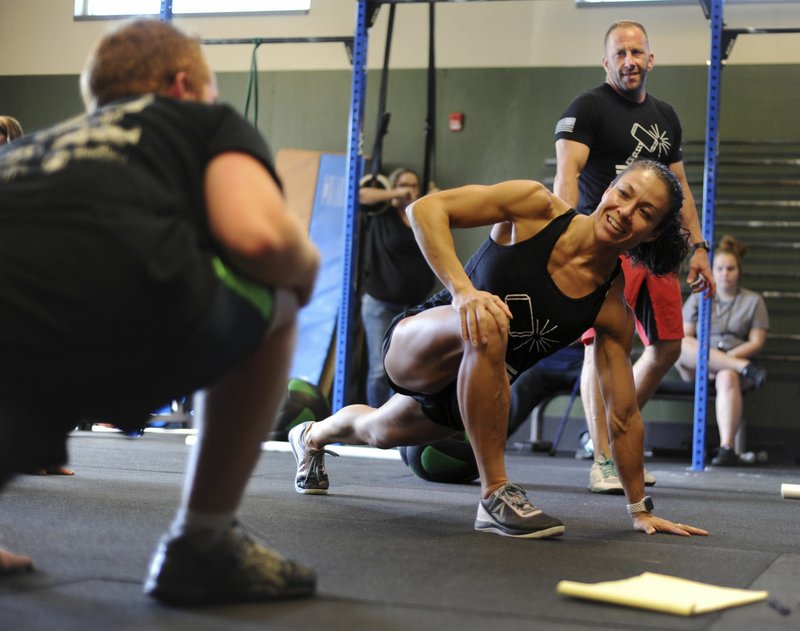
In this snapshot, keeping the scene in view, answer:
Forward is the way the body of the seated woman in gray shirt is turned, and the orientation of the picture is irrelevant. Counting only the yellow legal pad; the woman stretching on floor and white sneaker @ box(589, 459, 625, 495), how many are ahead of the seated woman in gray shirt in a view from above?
3

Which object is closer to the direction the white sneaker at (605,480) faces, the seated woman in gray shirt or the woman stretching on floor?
the woman stretching on floor

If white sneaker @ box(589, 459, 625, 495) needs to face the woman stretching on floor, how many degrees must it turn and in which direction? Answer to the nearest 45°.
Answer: approximately 45° to its right

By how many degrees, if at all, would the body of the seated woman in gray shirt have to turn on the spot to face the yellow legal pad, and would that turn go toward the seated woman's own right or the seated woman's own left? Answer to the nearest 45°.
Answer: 0° — they already face it

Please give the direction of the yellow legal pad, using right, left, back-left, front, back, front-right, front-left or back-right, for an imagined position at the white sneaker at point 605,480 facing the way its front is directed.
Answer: front-right

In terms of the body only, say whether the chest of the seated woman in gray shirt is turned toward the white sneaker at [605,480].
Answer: yes
